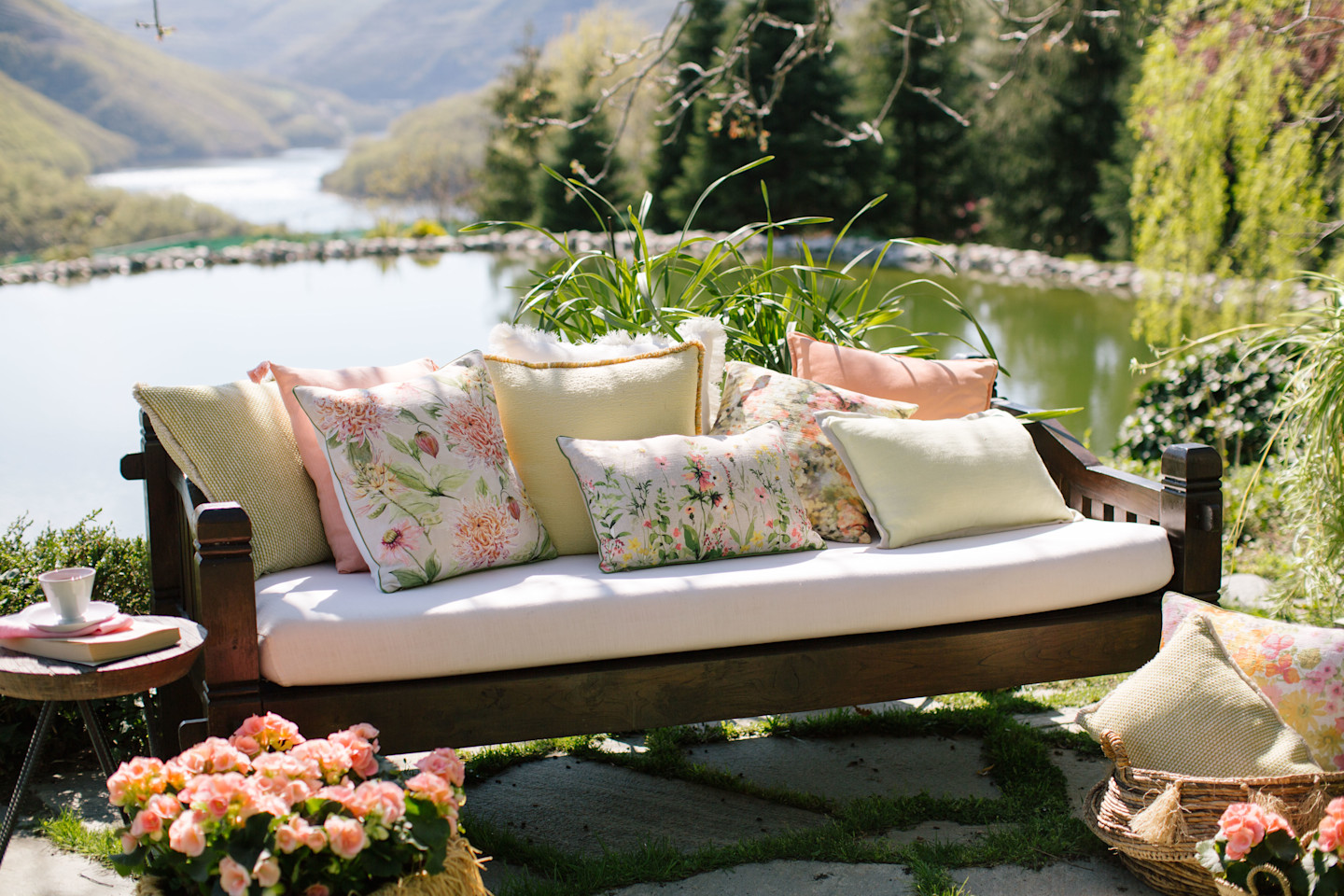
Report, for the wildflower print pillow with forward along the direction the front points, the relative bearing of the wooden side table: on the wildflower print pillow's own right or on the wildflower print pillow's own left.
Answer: on the wildflower print pillow's own right

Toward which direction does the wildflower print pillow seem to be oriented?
toward the camera

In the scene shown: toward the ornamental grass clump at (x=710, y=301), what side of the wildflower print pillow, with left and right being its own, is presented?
back

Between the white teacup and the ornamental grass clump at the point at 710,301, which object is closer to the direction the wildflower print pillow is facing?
the white teacup

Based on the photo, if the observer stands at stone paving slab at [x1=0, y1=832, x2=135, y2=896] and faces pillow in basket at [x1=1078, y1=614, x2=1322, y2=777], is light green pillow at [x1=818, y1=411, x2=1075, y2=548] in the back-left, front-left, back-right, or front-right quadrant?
front-left

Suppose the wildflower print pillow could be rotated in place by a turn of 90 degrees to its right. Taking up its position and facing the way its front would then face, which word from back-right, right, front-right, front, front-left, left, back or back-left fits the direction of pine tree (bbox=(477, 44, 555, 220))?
right

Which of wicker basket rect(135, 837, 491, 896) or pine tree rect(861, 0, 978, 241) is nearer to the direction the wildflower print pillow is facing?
the wicker basket

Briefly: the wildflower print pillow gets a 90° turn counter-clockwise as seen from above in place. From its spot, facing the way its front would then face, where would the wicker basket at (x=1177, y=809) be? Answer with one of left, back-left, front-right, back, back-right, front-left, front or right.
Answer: front-right

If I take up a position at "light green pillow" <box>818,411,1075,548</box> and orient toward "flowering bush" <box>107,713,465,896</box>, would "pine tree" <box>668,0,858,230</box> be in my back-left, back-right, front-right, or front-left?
back-right

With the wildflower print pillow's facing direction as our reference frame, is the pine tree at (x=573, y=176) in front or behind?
behind

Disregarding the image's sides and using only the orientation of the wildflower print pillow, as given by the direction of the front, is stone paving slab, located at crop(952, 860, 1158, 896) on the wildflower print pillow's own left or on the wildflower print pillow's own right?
on the wildflower print pillow's own left

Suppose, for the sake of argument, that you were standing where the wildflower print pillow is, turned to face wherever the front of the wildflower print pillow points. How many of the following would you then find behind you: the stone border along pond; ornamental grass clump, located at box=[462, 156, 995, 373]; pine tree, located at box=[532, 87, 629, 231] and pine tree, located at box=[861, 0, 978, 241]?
4

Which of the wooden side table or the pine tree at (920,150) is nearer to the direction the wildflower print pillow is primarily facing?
the wooden side table

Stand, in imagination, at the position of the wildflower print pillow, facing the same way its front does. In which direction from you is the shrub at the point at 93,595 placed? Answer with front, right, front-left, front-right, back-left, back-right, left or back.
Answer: right
